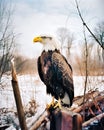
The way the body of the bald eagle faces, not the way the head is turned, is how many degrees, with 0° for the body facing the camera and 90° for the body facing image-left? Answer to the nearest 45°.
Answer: approximately 45°
